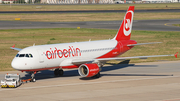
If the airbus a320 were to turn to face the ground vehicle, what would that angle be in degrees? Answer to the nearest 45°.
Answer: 0° — it already faces it

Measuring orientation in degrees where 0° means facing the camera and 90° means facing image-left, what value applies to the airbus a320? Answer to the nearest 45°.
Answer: approximately 45°
